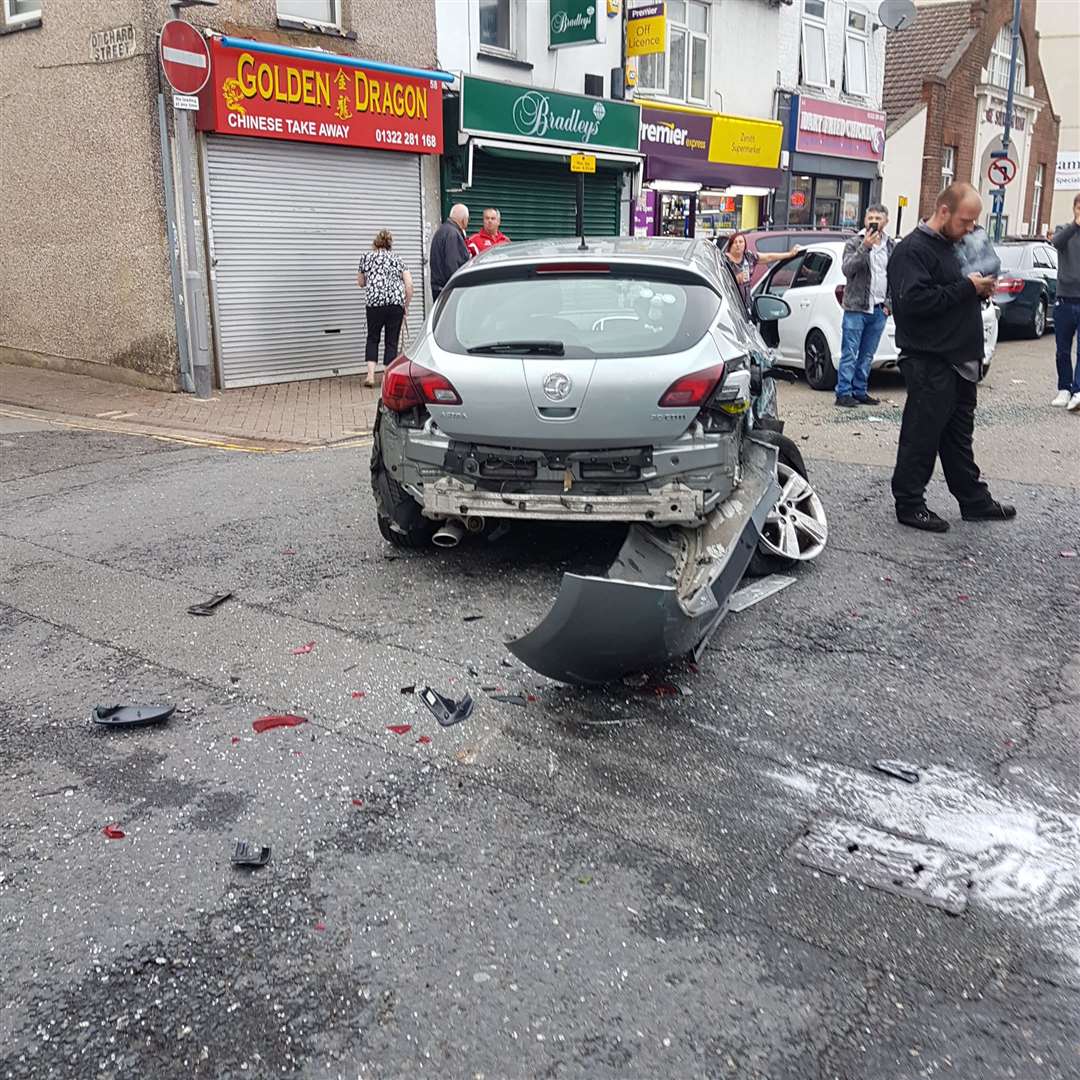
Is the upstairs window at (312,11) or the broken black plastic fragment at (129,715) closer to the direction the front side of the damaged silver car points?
the upstairs window

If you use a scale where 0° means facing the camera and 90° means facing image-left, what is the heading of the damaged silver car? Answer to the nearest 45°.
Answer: approximately 180°

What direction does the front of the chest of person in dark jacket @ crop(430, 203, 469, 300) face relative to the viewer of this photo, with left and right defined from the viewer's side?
facing away from the viewer and to the right of the viewer

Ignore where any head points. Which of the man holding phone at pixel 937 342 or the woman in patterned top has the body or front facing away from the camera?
the woman in patterned top

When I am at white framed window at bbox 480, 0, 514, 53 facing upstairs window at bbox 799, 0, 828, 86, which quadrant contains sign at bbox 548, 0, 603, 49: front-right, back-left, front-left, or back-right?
front-right

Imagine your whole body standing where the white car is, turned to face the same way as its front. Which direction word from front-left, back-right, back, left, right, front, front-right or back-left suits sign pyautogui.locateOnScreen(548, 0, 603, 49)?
front

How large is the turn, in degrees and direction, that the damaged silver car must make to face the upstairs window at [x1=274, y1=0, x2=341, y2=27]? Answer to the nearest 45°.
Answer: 0° — it already faces it

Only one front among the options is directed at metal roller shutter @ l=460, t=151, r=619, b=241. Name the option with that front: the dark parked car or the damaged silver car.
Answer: the damaged silver car

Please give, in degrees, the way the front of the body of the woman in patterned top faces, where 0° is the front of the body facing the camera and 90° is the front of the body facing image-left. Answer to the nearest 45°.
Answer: approximately 180°

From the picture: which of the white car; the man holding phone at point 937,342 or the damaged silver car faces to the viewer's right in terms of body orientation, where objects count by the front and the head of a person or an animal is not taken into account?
the man holding phone

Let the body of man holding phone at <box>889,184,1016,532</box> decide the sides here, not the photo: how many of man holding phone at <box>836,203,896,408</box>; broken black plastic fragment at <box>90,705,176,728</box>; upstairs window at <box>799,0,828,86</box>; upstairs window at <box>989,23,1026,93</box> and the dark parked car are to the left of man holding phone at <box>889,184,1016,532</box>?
4

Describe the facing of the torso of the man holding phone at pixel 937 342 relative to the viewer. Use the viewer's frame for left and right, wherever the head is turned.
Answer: facing to the right of the viewer

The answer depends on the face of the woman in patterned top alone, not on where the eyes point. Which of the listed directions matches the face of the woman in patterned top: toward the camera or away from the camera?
away from the camera

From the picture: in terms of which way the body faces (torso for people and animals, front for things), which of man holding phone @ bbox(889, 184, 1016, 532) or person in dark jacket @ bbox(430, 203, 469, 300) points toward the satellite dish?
the person in dark jacket

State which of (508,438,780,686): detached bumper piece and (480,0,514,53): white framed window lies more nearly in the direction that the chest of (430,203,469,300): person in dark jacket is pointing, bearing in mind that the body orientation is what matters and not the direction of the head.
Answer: the white framed window

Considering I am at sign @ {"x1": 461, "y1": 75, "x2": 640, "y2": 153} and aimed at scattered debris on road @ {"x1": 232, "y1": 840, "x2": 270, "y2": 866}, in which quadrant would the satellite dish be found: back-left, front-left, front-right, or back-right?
back-left

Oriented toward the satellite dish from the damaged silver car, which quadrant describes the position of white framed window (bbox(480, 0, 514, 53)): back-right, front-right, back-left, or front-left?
front-left

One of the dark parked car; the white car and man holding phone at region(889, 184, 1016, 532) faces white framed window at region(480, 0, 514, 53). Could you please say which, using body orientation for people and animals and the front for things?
the white car
